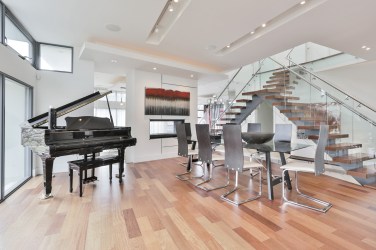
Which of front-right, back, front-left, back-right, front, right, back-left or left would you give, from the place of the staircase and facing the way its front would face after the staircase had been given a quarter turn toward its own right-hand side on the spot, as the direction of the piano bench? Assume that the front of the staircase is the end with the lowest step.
front

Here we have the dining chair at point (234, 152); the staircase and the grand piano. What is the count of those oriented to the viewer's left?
0

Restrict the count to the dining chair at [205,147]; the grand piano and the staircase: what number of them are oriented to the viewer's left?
0

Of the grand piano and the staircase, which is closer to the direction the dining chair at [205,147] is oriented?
the staircase

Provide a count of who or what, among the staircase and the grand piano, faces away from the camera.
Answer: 0

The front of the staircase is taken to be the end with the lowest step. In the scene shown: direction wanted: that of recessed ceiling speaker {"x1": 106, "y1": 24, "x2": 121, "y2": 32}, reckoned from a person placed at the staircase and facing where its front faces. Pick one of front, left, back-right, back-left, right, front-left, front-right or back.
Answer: right

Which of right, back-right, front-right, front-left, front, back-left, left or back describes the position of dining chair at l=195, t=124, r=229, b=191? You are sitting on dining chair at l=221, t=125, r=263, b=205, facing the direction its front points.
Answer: left

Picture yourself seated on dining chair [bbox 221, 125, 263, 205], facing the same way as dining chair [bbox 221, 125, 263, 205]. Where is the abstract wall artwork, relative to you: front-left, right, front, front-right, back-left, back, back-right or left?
left

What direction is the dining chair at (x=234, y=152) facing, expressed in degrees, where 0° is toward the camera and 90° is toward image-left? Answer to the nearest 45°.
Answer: approximately 225°

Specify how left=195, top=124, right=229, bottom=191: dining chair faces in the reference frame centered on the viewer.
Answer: facing away from the viewer and to the right of the viewer

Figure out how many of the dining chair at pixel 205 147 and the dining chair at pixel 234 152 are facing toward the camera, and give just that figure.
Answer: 0

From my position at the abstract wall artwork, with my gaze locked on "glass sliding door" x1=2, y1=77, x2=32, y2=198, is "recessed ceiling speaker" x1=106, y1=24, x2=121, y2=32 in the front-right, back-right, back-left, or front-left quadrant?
front-left

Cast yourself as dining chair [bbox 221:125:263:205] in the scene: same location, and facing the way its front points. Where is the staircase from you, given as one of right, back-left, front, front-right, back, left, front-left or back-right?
front

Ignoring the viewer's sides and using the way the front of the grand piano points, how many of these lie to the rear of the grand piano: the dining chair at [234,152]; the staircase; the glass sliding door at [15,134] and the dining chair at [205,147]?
1

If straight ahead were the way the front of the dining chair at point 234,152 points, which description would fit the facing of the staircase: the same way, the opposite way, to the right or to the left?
to the right

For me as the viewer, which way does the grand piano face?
facing the viewer and to the right of the viewer

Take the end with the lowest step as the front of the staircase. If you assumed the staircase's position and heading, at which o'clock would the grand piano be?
The grand piano is roughly at 3 o'clock from the staircase.
